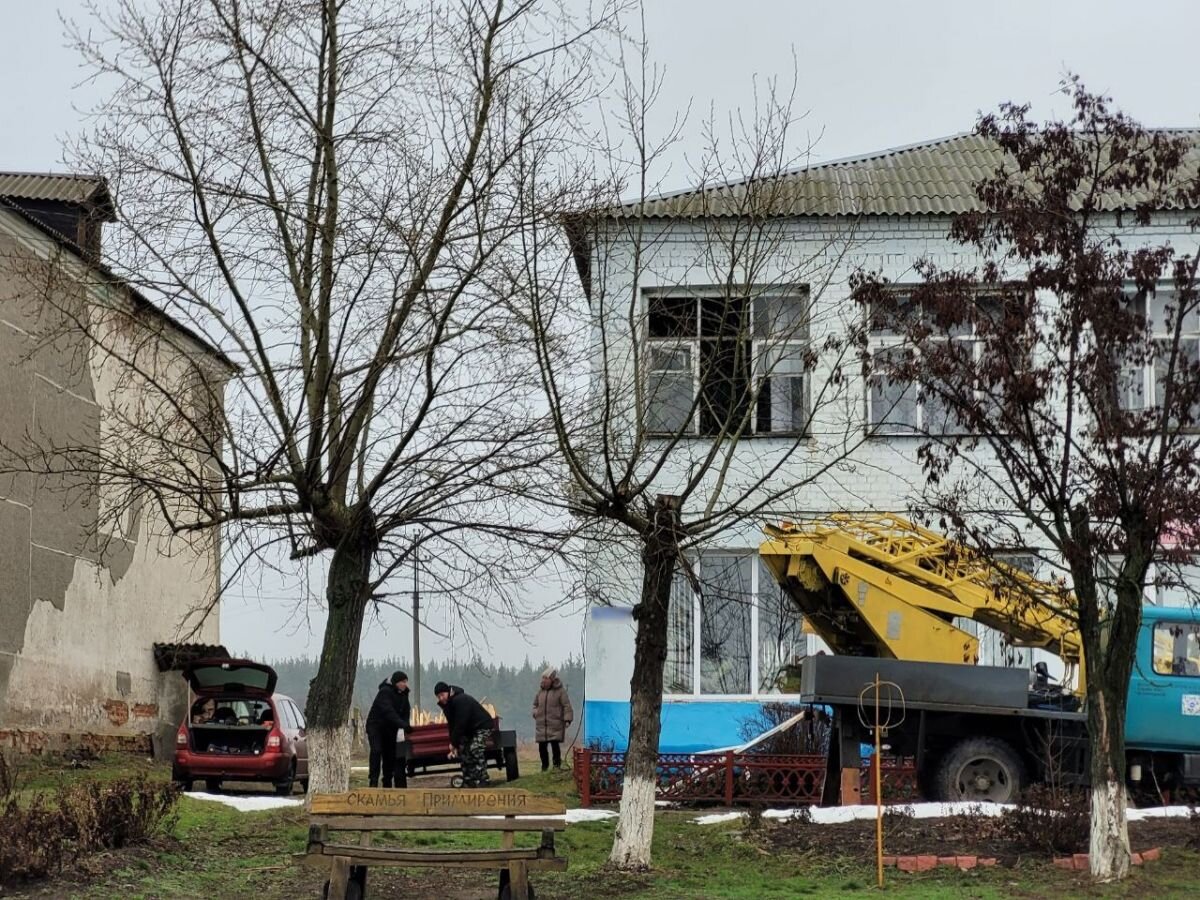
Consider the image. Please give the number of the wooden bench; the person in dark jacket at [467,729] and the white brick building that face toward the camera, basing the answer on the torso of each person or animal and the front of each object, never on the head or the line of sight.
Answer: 2

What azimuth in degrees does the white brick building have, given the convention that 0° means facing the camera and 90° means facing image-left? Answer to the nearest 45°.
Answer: approximately 0°

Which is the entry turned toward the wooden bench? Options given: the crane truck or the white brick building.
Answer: the white brick building

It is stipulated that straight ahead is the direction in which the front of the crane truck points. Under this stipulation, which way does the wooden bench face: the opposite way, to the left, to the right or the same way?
to the right

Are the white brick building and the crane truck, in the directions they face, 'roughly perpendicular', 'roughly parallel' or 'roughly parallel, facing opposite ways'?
roughly perpendicular

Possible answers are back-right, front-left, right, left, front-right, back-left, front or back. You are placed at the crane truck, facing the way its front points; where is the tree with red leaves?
right

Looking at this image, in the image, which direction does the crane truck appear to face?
to the viewer's right

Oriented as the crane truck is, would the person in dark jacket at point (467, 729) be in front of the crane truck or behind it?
behind

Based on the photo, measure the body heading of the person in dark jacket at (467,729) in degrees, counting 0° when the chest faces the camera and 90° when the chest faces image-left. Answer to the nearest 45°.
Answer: approximately 90°

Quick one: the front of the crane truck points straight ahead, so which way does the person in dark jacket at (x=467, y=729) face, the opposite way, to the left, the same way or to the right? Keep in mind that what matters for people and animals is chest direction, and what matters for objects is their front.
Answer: the opposite way
